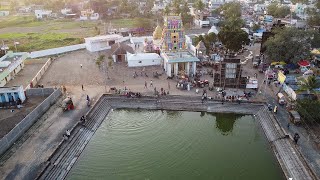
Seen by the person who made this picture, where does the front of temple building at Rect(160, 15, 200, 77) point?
facing the viewer

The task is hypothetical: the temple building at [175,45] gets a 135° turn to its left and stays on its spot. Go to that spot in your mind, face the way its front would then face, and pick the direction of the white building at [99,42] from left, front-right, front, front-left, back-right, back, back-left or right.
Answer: left

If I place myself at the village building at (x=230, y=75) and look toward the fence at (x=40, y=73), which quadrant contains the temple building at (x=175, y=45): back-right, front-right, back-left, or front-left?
front-right

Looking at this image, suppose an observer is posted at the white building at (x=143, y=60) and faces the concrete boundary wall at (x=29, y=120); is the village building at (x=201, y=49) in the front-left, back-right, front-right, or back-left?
back-left

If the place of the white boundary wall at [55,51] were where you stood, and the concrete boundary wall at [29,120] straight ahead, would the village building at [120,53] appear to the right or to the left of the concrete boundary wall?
left

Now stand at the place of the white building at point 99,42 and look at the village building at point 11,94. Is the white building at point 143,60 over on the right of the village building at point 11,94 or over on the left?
left

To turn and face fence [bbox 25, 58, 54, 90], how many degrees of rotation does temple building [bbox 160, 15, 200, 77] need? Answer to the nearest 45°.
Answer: approximately 90° to its right

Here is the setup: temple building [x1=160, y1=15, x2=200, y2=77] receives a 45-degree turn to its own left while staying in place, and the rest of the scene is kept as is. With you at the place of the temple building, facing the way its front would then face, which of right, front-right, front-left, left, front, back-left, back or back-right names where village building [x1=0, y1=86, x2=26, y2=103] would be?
right

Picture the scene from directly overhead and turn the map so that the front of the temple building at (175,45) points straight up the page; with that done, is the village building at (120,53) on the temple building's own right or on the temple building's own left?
on the temple building's own right

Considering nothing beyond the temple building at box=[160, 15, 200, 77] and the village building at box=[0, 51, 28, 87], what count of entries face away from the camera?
0

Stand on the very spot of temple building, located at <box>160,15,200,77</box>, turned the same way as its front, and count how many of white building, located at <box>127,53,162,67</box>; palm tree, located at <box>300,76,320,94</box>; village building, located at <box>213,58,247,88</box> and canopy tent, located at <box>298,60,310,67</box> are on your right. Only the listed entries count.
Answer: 1

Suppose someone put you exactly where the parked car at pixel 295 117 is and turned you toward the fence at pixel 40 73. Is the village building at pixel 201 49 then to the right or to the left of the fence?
right

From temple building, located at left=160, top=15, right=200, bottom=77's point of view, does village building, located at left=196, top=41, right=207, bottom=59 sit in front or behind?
behind

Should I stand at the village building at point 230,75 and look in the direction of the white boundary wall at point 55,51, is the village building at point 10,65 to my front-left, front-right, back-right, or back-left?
front-left

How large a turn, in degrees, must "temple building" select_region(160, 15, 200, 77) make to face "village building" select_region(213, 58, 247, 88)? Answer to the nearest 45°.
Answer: approximately 45° to its left

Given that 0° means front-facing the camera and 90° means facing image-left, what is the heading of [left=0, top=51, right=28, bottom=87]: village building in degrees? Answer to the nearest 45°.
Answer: approximately 315°
